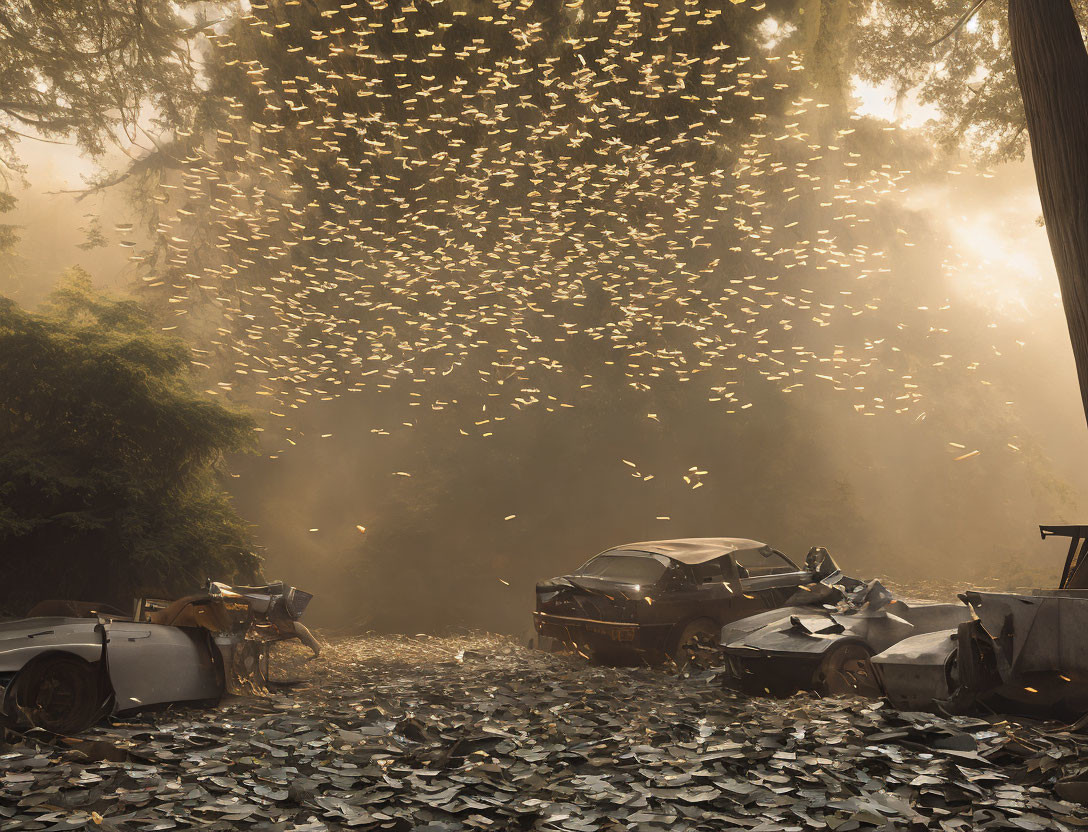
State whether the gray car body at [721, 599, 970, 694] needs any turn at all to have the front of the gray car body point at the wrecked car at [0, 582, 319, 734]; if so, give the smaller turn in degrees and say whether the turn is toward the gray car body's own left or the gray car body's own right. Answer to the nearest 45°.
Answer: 0° — it already faces it

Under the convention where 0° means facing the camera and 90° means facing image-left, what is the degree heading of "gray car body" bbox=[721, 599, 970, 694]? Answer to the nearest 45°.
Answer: approximately 45°

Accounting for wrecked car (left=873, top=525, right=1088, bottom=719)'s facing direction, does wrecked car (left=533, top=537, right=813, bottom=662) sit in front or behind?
in front

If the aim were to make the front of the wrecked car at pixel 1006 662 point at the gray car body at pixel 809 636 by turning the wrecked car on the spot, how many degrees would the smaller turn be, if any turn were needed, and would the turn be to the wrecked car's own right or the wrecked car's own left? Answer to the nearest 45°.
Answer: approximately 45° to the wrecked car's own right

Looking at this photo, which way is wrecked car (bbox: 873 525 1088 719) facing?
to the viewer's left
